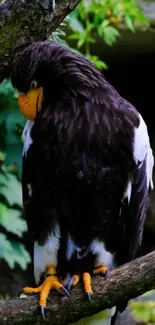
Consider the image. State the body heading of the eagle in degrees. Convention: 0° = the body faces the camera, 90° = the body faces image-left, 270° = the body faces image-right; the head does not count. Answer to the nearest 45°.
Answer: approximately 45°
